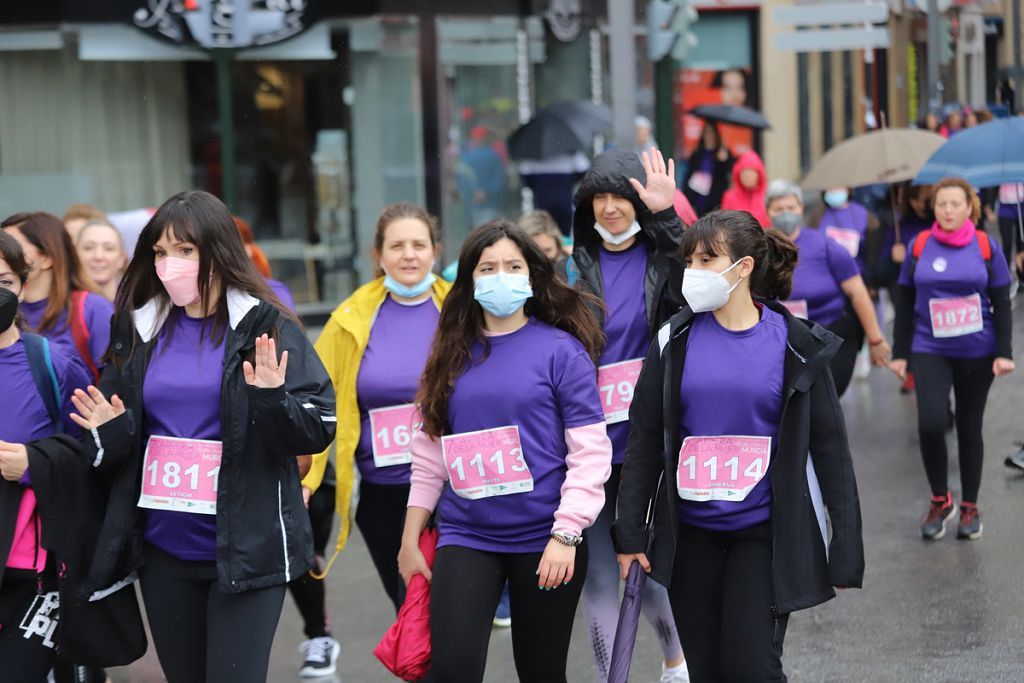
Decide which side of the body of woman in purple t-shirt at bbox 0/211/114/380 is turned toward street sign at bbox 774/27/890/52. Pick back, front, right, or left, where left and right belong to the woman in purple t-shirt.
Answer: back

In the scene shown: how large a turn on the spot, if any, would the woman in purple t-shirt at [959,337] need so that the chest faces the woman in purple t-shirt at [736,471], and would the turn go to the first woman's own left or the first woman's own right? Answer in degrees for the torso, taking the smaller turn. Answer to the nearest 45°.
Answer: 0° — they already face them

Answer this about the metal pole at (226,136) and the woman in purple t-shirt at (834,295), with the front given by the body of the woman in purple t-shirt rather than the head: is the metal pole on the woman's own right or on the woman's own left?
on the woman's own right

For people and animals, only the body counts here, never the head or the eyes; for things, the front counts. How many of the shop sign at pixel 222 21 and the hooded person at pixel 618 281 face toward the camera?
2

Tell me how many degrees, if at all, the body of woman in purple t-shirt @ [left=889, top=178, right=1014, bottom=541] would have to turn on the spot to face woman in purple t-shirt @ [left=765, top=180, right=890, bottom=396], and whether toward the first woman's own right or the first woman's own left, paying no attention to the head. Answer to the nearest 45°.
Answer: approximately 135° to the first woman's own right

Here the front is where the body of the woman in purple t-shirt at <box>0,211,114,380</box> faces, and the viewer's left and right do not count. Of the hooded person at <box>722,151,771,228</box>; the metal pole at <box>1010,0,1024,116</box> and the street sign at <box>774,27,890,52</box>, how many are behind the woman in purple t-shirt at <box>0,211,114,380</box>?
3

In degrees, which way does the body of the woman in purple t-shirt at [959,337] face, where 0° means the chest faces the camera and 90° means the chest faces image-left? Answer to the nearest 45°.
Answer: approximately 0°

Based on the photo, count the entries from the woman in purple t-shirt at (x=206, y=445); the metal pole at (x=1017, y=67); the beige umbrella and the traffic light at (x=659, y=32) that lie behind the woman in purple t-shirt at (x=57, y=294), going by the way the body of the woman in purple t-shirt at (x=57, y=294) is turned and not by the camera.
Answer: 3

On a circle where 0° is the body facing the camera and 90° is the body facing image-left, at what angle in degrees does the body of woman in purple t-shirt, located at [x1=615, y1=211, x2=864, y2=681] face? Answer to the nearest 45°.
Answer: approximately 45°

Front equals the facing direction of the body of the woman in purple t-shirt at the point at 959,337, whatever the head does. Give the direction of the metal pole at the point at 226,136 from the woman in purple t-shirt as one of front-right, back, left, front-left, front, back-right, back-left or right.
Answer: back-right

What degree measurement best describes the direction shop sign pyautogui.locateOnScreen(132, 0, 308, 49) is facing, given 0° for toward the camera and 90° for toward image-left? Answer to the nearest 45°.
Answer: approximately 0°
